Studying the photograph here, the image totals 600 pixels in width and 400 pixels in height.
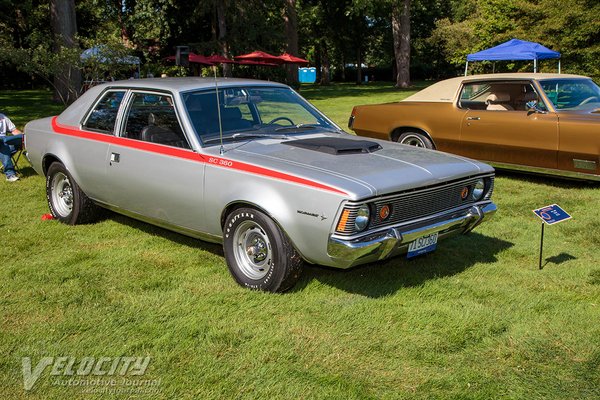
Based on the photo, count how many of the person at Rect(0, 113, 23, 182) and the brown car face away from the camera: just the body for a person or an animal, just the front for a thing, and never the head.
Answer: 0

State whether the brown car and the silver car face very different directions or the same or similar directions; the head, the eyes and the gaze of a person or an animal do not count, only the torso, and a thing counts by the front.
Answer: same or similar directions

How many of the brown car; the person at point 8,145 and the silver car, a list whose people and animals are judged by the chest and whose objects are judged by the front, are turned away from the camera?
0

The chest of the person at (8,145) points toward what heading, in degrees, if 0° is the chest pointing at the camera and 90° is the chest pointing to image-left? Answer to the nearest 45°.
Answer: approximately 315°

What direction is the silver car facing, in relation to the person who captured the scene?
facing the viewer and to the right of the viewer

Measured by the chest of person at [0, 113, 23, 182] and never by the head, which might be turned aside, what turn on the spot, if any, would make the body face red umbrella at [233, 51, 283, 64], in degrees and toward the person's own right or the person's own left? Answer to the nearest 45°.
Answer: approximately 90° to the person's own left

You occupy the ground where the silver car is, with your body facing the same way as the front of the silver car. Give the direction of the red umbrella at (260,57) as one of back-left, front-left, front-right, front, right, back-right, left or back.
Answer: back-left

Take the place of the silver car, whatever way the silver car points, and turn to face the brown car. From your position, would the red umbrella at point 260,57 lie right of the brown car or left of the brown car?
left

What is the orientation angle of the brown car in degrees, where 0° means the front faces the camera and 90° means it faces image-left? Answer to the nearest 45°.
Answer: approximately 315°

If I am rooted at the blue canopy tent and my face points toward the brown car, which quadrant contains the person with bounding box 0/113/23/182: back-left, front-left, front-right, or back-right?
front-right

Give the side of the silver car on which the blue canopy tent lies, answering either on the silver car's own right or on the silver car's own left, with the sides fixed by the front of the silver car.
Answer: on the silver car's own left
